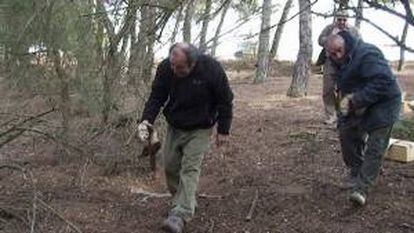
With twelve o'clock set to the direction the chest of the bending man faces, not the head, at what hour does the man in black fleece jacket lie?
The man in black fleece jacket is roughly at 1 o'clock from the bending man.

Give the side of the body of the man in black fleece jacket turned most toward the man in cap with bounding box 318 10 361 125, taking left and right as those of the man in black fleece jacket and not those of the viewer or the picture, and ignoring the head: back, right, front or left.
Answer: back

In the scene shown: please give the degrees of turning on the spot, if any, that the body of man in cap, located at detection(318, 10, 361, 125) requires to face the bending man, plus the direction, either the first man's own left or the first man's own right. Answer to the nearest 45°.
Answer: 0° — they already face them

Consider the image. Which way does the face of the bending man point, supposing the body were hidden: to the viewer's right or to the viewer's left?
to the viewer's left

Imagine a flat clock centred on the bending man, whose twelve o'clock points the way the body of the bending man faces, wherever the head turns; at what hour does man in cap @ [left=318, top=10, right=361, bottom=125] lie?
The man in cap is roughly at 4 o'clock from the bending man.

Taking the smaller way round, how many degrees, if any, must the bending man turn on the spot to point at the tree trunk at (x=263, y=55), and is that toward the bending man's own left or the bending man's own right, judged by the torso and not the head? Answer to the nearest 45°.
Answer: approximately 135° to the bending man's own right

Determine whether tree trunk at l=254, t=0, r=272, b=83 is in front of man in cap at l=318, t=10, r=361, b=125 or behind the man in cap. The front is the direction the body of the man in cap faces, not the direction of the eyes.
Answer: behind

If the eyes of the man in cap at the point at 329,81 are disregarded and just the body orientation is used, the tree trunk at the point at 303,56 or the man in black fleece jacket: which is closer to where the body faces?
the man in black fleece jacket

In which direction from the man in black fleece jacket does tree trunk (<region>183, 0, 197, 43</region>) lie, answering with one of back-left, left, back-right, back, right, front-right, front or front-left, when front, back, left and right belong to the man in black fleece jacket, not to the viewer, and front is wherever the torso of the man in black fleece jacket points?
back-right

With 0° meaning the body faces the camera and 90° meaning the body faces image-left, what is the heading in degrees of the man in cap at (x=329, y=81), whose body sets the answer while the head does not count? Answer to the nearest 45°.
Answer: approximately 0°
